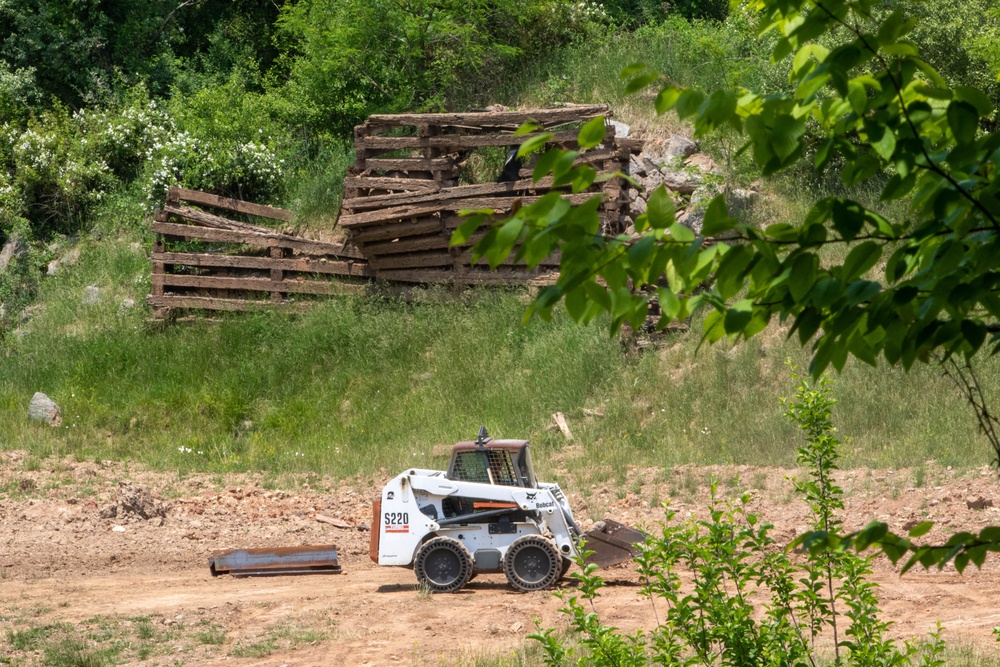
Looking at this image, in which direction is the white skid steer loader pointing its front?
to the viewer's right

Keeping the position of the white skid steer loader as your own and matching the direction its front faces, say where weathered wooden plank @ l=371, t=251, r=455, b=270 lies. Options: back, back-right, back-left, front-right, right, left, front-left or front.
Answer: left

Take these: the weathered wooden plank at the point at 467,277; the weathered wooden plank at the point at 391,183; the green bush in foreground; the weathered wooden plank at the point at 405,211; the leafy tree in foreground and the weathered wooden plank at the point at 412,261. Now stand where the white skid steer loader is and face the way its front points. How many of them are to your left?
4

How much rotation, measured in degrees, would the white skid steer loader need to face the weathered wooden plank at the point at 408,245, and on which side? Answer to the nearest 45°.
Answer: approximately 90° to its left

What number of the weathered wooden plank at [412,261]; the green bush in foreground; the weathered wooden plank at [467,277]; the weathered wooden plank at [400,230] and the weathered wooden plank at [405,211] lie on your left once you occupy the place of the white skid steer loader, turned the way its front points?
4

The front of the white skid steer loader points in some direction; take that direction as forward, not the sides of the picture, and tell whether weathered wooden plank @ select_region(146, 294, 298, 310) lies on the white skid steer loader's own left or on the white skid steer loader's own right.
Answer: on the white skid steer loader's own left

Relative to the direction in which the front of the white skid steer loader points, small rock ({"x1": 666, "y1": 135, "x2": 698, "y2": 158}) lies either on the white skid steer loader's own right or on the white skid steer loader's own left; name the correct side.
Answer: on the white skid steer loader's own left

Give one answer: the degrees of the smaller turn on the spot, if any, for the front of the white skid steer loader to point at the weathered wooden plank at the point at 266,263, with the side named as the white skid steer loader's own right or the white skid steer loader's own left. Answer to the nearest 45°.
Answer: approximately 135° to the white skid steer loader's own left

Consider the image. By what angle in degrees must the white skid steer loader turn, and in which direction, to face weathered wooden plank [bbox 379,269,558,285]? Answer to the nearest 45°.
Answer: approximately 90° to its left

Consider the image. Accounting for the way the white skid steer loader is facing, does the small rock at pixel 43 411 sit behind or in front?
behind

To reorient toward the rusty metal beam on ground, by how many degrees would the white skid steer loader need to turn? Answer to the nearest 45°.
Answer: approximately 135° to its left

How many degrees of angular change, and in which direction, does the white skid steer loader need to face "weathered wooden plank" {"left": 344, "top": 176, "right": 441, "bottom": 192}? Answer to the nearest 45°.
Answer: approximately 90° to its left
